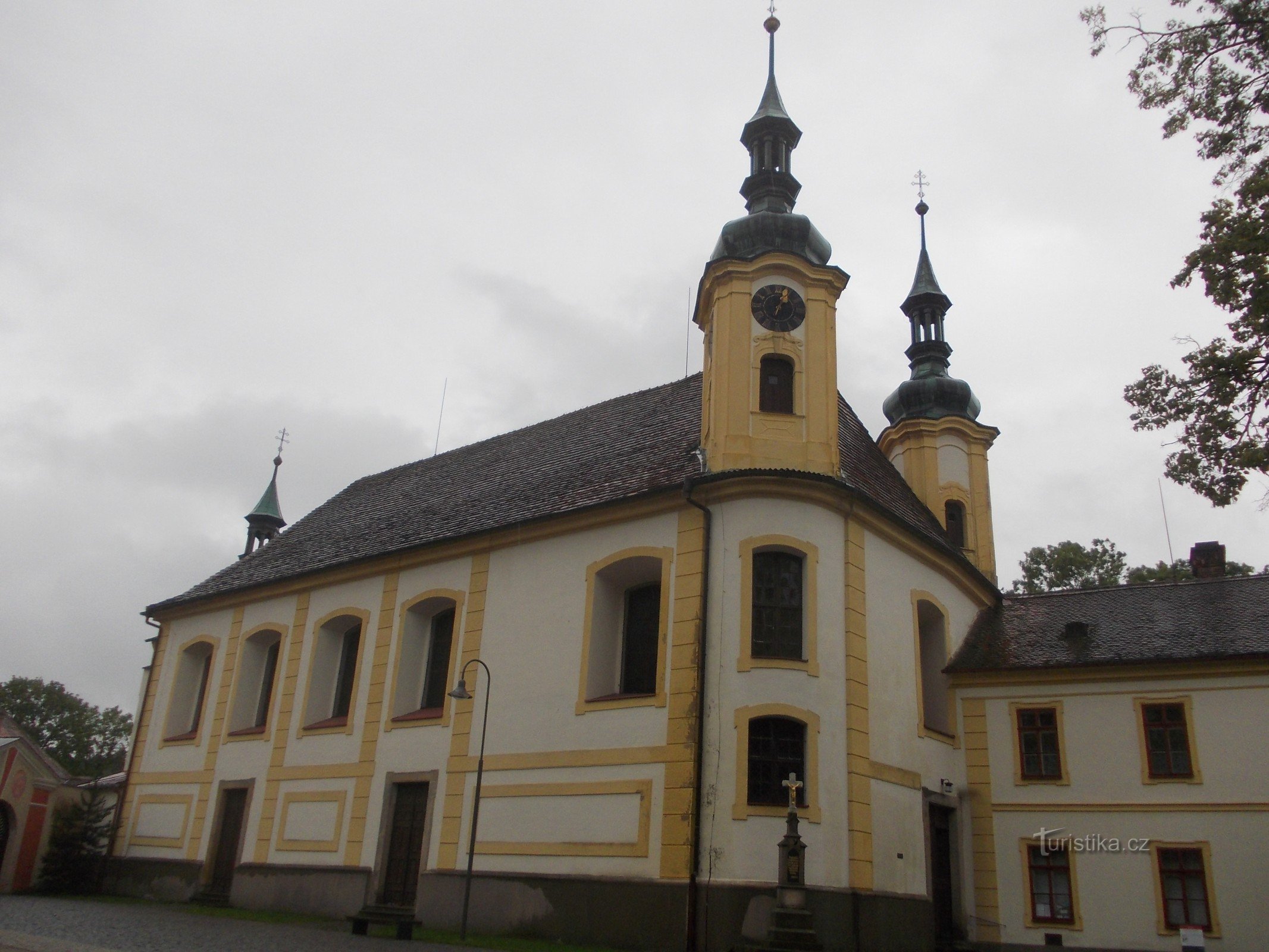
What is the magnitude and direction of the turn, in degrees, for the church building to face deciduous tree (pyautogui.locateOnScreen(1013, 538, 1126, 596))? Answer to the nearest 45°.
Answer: approximately 90° to its left

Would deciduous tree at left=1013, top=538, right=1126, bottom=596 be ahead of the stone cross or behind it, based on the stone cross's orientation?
behind

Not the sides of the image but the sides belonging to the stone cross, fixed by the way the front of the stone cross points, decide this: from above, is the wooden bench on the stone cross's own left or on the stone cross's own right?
on the stone cross's own right

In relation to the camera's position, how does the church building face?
facing the viewer and to the right of the viewer

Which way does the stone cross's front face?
toward the camera

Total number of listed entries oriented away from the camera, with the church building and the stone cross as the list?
0

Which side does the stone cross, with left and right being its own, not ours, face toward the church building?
back
